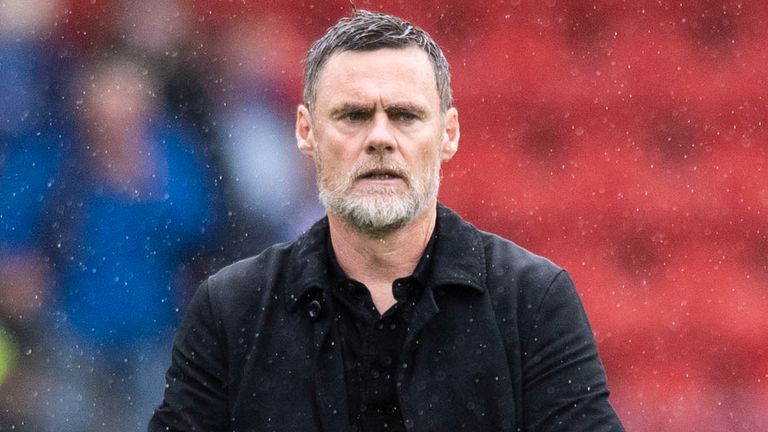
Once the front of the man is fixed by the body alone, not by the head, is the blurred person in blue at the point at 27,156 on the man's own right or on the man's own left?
on the man's own right

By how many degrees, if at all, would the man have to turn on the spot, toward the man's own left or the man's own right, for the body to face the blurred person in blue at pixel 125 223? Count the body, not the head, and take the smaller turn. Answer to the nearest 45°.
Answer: approximately 135° to the man's own right

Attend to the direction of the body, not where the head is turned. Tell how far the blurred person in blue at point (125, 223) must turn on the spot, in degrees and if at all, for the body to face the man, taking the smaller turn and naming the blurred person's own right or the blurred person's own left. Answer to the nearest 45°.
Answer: approximately 45° to the blurred person's own left

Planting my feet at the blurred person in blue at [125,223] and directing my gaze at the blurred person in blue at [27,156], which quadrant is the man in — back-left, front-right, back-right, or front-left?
back-left

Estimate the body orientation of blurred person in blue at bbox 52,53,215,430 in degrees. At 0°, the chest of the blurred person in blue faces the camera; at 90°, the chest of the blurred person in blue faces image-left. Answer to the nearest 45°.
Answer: approximately 0°

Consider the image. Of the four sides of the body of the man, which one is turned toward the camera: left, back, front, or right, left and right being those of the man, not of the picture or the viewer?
front
